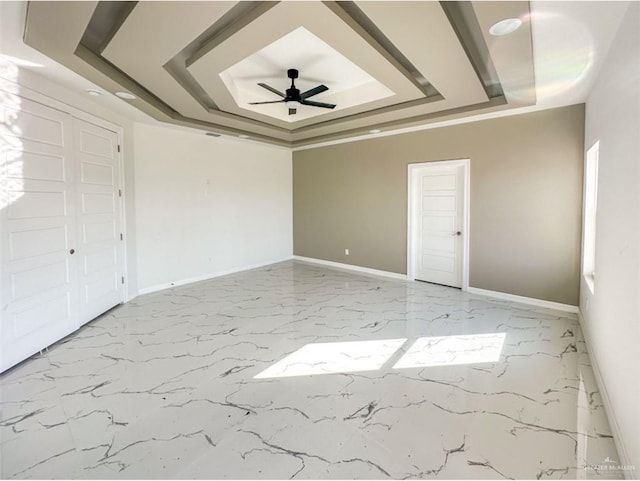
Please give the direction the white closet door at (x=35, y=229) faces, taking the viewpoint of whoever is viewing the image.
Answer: facing the viewer and to the right of the viewer

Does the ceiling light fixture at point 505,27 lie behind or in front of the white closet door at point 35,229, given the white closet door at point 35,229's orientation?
in front

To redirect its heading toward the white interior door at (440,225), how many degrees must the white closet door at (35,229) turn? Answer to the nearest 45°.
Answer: approximately 45° to its left

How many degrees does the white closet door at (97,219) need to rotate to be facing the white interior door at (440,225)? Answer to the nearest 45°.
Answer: approximately 45° to its left

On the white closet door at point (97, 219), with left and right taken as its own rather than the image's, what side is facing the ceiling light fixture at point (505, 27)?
front

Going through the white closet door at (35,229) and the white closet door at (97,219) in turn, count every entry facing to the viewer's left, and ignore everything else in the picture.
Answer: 0

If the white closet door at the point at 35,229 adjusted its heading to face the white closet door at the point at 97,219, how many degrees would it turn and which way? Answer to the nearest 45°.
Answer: approximately 90° to its left
